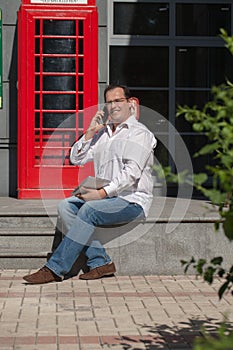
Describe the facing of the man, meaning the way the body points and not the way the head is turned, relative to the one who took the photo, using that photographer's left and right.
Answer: facing the viewer and to the left of the viewer

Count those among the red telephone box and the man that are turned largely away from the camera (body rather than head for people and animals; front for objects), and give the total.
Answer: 0

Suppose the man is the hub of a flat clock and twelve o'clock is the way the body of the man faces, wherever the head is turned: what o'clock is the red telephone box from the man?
The red telephone box is roughly at 4 o'clock from the man.
